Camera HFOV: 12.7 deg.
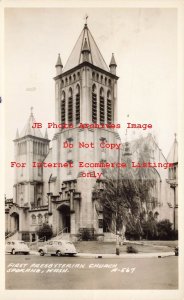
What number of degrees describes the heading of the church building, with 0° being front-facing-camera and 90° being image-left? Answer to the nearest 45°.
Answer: approximately 45°
